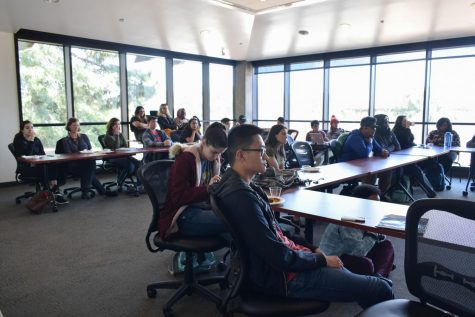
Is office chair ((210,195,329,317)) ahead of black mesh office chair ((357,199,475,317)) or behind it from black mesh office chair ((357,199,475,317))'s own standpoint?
ahead

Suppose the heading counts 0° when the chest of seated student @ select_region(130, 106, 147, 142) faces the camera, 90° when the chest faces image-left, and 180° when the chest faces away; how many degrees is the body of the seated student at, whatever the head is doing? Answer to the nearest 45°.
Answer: approximately 315°

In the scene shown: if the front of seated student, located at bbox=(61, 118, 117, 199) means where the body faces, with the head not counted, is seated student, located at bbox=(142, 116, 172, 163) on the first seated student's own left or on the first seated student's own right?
on the first seated student's own left

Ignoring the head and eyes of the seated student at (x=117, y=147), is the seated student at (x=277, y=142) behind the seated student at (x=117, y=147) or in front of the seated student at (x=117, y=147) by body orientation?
in front
